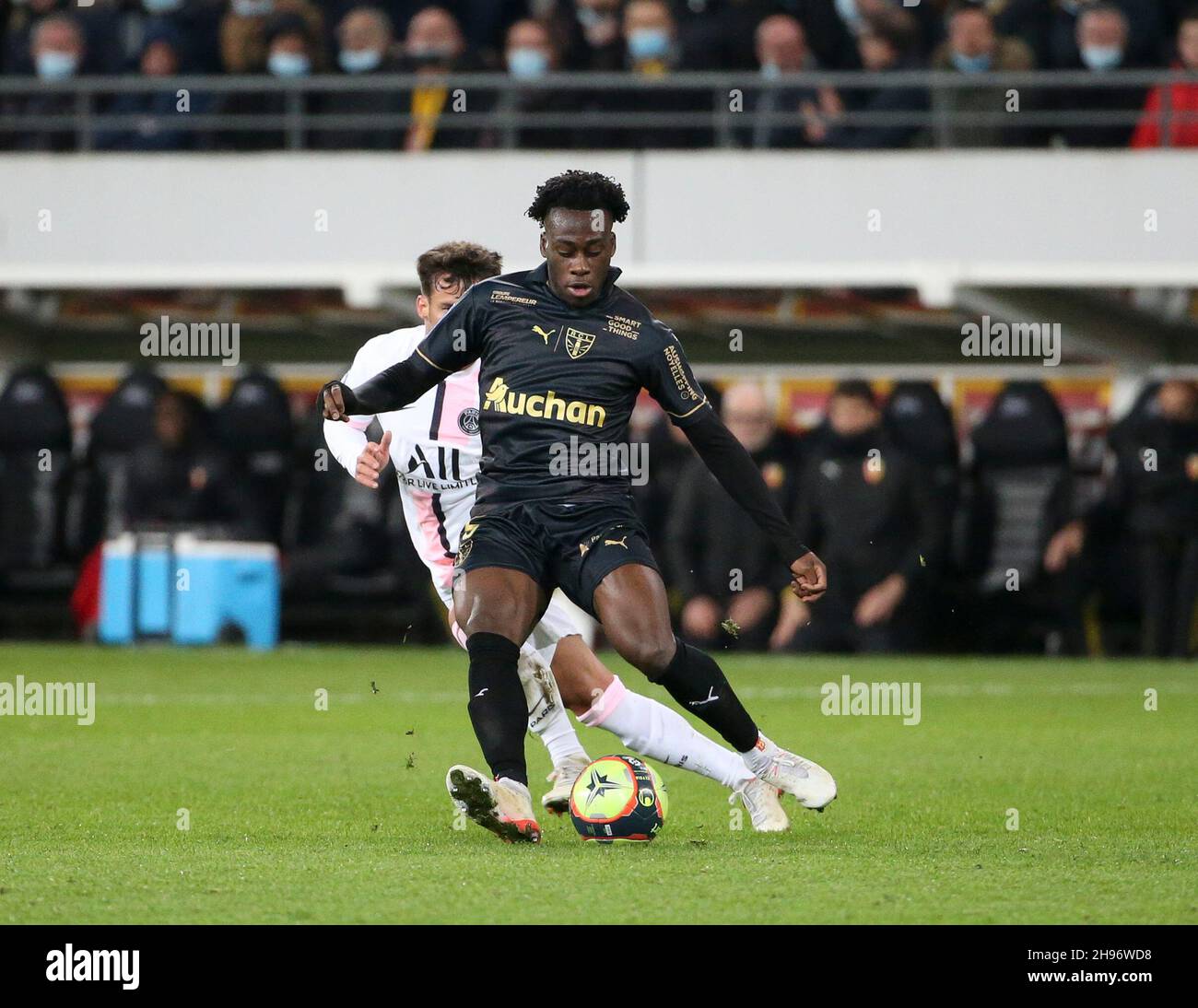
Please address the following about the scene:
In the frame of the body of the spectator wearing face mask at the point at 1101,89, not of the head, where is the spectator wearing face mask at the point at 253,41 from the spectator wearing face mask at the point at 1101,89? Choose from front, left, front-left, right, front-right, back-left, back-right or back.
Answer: right

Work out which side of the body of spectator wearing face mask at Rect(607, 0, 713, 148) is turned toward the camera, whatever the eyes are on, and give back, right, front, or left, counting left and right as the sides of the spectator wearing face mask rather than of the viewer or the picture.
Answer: front

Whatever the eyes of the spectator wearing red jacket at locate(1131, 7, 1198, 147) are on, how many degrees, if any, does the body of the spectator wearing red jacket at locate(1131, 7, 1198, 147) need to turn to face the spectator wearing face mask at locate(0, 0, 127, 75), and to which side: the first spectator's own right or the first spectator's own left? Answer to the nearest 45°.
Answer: approximately 90° to the first spectator's own right

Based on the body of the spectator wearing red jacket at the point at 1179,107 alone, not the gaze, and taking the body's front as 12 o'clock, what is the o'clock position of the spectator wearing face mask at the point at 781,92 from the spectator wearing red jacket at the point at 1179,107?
the spectator wearing face mask at the point at 781,92 is roughly at 3 o'clock from the spectator wearing red jacket at the point at 1179,107.

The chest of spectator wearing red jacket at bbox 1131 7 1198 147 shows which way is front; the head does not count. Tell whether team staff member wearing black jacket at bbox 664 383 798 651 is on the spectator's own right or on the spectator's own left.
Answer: on the spectator's own right

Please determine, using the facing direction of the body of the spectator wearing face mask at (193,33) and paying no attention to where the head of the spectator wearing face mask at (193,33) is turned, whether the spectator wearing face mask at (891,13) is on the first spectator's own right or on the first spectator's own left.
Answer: on the first spectator's own left

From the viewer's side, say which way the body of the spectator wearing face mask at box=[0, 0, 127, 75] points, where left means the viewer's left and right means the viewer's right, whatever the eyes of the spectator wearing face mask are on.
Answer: facing the viewer
